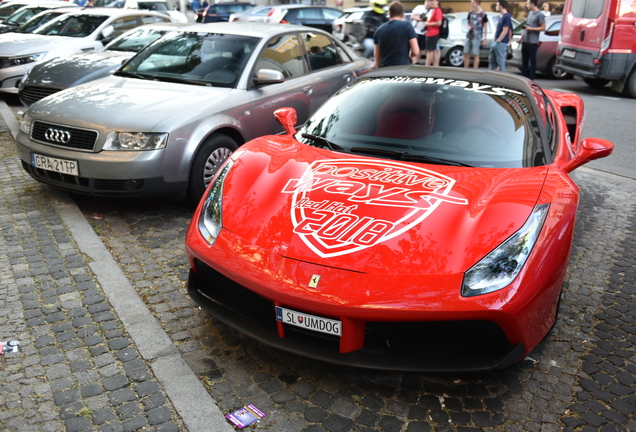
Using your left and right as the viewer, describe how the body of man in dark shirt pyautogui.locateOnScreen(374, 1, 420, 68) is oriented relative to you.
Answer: facing away from the viewer

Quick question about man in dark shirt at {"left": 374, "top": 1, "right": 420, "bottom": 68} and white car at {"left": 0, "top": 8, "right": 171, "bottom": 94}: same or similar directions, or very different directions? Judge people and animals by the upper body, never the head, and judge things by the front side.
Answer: very different directions

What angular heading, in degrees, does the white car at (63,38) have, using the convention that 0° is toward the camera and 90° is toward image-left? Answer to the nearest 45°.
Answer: approximately 45°

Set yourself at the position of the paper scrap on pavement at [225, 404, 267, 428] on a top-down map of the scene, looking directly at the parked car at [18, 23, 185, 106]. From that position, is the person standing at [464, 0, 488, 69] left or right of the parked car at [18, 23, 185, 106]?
right

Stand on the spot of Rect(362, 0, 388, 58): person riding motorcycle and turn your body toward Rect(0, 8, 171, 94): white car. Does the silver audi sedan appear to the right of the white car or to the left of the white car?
left

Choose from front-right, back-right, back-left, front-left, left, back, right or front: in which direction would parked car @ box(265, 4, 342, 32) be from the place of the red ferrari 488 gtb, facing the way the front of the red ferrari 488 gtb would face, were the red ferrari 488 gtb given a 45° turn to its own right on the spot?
right

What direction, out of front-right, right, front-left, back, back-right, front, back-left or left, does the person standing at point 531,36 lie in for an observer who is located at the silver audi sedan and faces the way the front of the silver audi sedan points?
back

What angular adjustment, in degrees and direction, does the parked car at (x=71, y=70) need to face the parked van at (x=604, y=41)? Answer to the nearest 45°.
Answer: approximately 135° to its left

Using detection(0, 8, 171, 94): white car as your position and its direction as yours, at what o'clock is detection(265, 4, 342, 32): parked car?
The parked car is roughly at 6 o'clock from the white car.

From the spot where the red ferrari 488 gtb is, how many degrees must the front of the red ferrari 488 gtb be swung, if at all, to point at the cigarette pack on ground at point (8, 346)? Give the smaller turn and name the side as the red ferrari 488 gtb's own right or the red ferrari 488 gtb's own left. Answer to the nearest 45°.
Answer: approximately 45° to the red ferrari 488 gtb's own right

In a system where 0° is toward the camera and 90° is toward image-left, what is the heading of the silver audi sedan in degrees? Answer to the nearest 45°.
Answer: approximately 45°
